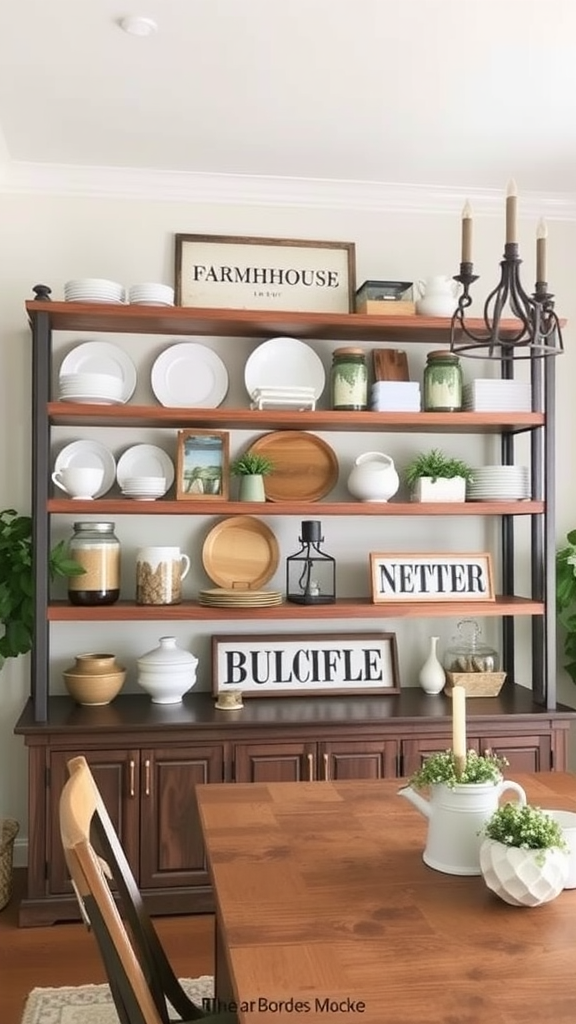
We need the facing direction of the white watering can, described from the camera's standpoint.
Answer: facing to the left of the viewer

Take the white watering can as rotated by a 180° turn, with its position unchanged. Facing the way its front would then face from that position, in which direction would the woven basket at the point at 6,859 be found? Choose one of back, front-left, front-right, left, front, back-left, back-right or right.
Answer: back-left

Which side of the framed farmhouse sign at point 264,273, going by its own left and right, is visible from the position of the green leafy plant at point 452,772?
front

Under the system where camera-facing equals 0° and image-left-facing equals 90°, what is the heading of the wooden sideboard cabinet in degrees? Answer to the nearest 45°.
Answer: approximately 0°

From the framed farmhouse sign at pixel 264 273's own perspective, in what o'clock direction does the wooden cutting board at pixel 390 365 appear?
The wooden cutting board is roughly at 9 o'clock from the framed farmhouse sign.

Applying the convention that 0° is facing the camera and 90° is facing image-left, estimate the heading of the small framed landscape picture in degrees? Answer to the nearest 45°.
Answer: approximately 0°
